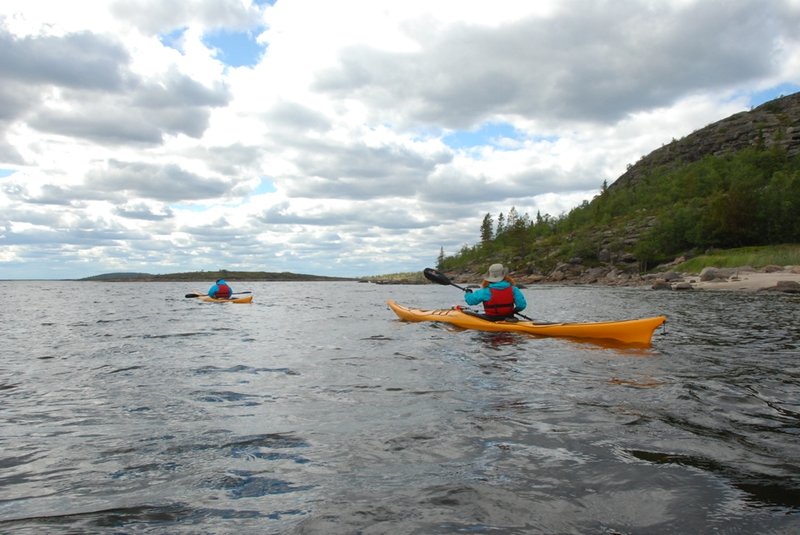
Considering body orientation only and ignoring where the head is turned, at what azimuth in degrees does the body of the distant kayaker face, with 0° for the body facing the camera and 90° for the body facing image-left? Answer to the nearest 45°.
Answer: approximately 135°

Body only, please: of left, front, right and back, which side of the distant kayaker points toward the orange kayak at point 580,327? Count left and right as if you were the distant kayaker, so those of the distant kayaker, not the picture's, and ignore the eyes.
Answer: back

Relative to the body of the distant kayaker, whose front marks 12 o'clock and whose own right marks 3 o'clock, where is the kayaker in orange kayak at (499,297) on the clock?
The kayaker in orange kayak is roughly at 7 o'clock from the distant kayaker.
